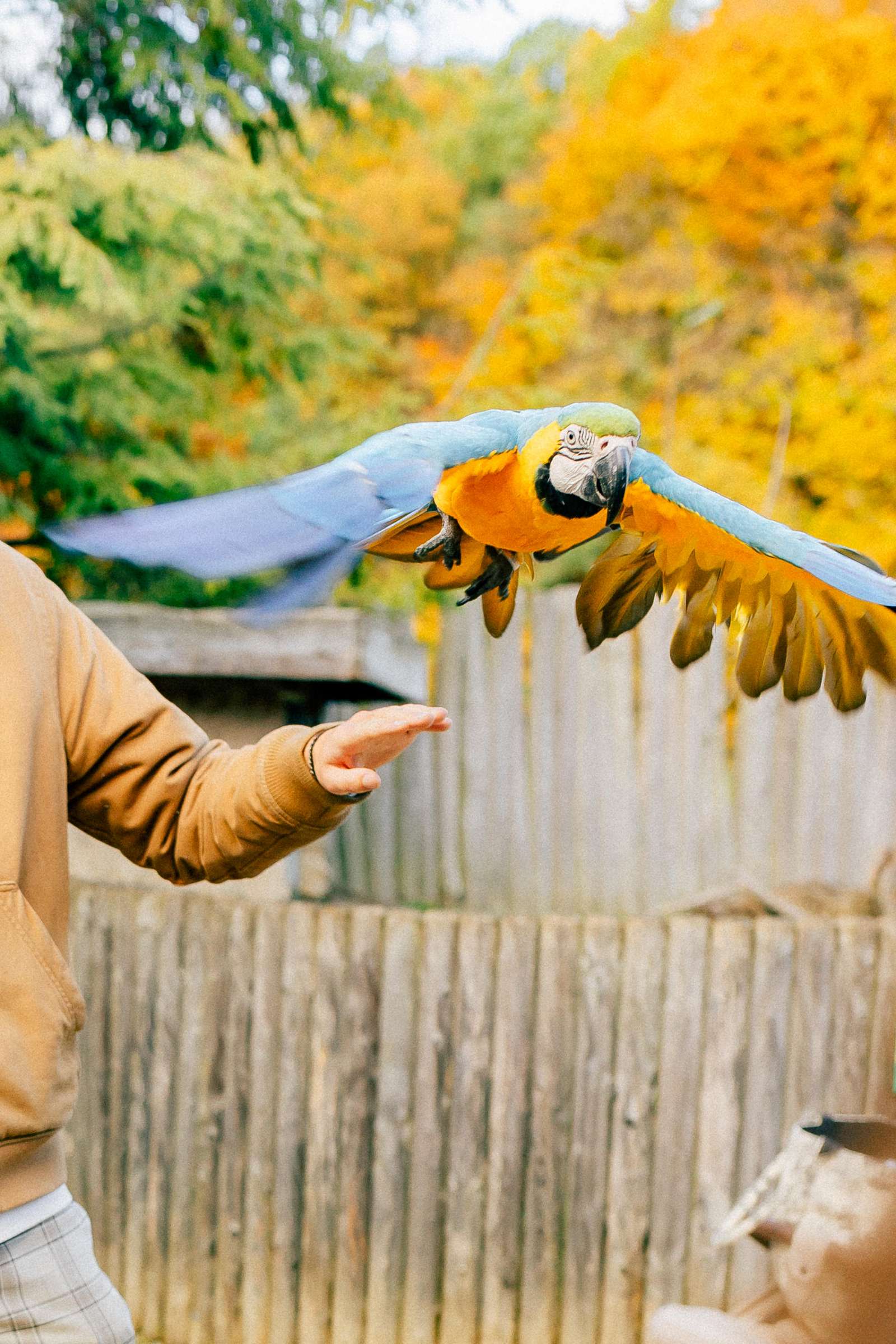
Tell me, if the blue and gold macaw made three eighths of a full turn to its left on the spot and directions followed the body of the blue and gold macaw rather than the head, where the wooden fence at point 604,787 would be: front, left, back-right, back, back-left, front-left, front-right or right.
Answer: front

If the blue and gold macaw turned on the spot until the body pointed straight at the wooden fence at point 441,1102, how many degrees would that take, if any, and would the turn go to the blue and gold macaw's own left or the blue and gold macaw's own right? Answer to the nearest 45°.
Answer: approximately 135° to the blue and gold macaw's own left
